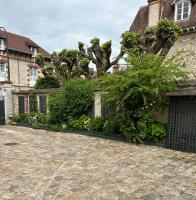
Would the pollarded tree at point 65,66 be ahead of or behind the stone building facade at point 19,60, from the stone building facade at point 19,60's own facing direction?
ahead

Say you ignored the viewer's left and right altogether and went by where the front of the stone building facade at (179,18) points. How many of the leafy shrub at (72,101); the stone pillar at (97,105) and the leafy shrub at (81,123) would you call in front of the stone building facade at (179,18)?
3

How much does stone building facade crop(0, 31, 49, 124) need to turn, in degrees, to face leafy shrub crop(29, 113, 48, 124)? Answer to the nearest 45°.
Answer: approximately 45° to its right

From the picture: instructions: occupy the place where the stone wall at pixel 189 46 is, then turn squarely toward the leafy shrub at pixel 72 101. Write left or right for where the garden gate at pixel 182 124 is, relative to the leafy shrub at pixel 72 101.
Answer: left

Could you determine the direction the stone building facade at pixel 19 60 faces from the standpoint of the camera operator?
facing the viewer and to the right of the viewer

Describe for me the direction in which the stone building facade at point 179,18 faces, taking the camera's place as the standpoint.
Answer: facing the viewer and to the left of the viewer

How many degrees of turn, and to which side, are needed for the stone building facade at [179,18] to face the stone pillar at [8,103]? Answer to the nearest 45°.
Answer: approximately 45° to its right

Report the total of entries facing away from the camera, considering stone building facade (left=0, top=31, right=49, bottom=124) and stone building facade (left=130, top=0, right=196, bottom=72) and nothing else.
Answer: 0

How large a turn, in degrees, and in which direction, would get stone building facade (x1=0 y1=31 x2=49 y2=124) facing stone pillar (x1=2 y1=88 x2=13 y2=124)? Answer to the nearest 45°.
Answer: approximately 45° to its right
